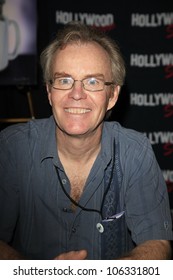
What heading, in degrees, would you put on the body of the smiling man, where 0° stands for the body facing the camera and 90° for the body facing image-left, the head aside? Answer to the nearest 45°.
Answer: approximately 0°
